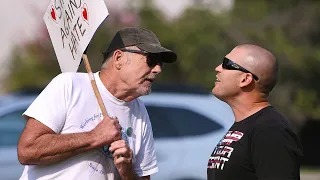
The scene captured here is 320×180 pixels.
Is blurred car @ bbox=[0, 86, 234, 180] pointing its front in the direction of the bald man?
no

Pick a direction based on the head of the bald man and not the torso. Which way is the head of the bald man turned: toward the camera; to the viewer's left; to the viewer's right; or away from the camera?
to the viewer's left

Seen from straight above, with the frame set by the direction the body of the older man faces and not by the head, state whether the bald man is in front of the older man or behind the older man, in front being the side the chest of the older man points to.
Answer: in front

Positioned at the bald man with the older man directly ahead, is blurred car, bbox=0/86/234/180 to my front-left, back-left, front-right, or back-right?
front-right

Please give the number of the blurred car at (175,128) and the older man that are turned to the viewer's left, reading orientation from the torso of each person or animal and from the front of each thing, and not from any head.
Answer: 1

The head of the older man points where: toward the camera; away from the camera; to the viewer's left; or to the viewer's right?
to the viewer's right

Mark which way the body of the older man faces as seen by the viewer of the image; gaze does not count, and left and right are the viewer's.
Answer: facing the viewer and to the right of the viewer

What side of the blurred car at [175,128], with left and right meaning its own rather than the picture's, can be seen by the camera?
left

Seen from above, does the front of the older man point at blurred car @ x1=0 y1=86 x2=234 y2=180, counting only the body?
no

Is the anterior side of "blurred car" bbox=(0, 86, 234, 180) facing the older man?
no
